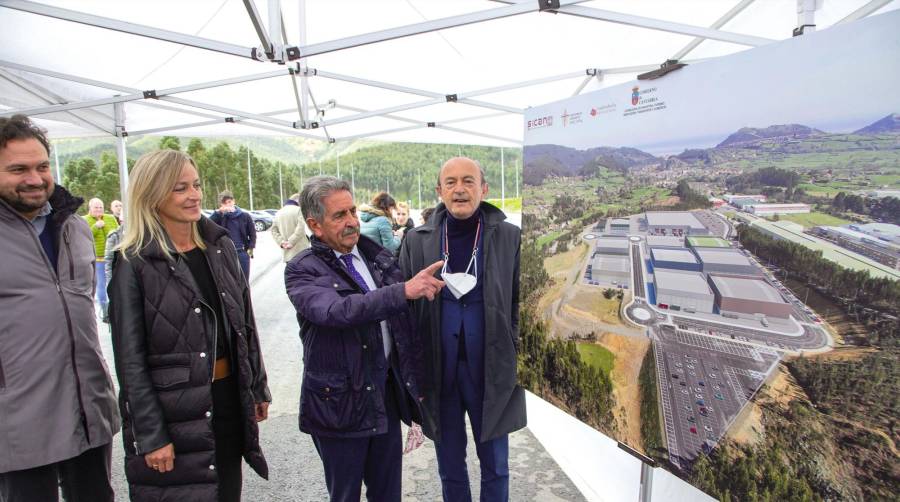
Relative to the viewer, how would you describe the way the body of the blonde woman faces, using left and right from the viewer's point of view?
facing the viewer and to the right of the viewer

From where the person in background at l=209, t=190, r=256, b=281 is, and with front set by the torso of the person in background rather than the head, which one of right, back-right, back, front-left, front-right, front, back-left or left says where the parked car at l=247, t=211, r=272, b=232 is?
back

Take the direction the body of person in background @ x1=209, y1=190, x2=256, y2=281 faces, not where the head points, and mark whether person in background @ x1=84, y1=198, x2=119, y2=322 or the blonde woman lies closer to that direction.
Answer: the blonde woman

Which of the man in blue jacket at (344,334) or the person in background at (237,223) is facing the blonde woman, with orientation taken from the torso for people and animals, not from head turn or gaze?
the person in background

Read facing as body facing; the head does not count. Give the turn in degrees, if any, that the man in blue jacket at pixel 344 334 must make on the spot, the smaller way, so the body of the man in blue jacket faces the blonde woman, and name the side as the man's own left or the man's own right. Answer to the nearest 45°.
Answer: approximately 135° to the man's own right

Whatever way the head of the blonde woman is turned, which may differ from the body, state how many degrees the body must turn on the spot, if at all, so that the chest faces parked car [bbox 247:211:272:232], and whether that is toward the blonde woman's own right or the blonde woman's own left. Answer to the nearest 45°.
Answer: approximately 135° to the blonde woman's own left

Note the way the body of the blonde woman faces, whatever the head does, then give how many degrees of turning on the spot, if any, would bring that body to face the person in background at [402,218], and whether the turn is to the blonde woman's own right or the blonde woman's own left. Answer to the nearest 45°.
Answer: approximately 90° to the blonde woman's own left

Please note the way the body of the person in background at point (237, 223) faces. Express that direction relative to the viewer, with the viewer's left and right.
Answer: facing the viewer
